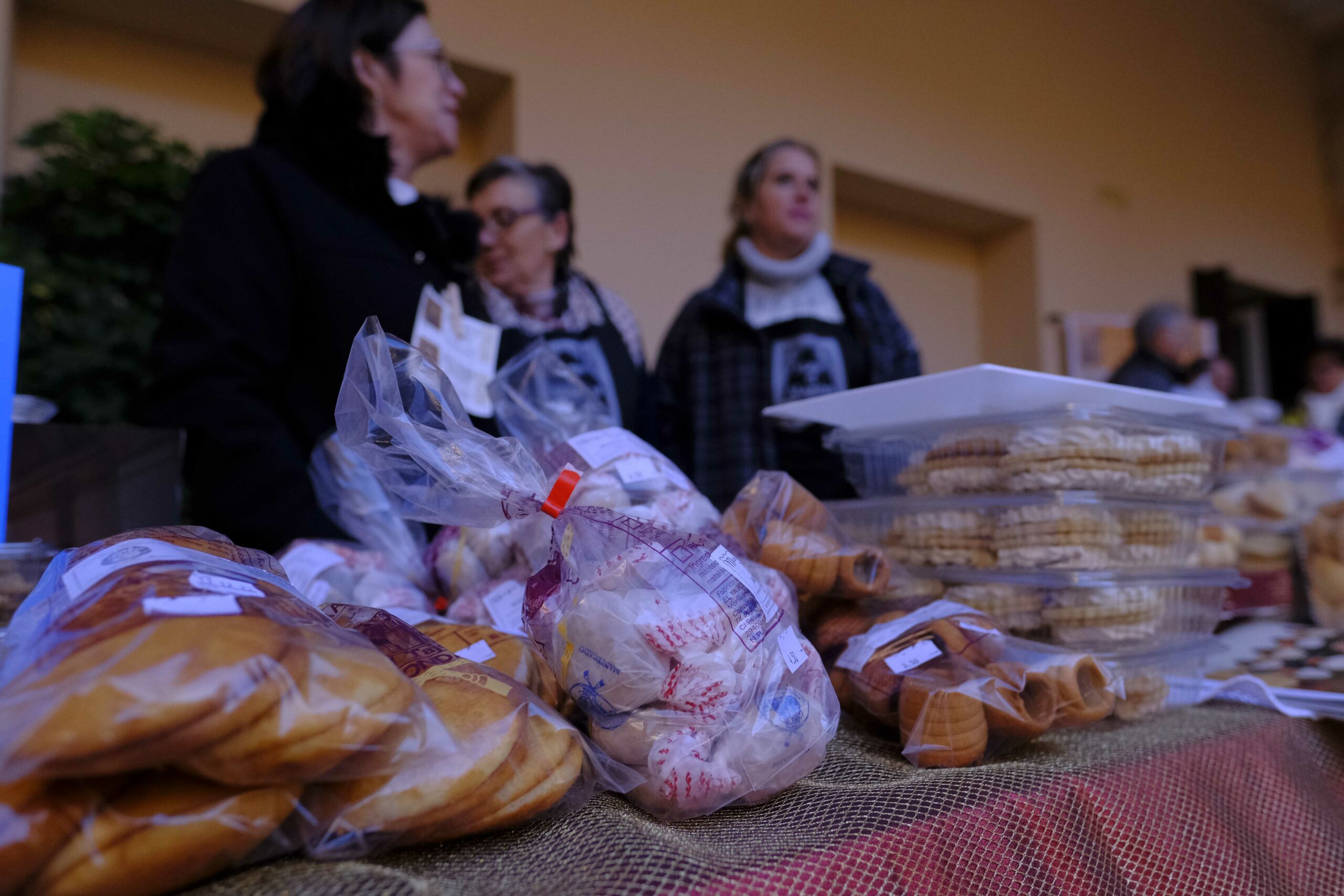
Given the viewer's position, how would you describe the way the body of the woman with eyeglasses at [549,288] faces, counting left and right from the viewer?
facing the viewer and to the left of the viewer

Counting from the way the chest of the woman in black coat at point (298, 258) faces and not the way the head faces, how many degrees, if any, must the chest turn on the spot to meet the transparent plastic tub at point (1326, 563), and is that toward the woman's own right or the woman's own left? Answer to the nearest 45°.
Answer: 0° — they already face it

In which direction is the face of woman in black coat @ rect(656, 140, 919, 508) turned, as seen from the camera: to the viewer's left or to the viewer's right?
to the viewer's right

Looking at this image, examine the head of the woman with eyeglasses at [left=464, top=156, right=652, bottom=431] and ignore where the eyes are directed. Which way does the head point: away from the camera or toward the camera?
toward the camera

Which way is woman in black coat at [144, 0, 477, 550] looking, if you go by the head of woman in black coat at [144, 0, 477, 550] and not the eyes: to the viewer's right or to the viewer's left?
to the viewer's right

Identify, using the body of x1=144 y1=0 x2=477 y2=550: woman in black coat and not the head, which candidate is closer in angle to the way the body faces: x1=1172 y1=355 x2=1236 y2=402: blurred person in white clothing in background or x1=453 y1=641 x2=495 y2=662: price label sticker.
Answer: the blurred person in white clothing in background

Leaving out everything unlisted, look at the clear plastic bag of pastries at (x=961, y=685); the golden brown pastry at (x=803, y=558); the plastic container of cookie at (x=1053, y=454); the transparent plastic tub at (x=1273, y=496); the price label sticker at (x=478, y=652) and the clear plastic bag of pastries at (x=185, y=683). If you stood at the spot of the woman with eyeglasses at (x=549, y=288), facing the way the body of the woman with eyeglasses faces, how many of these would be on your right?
0

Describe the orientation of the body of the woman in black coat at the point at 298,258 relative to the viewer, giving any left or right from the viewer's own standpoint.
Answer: facing to the right of the viewer

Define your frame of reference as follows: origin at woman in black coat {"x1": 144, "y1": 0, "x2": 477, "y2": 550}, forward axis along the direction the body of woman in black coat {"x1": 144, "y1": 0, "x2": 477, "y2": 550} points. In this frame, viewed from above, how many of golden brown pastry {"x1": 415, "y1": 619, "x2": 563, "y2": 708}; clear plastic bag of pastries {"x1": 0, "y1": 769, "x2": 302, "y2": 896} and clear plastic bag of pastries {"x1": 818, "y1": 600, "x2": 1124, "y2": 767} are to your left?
0

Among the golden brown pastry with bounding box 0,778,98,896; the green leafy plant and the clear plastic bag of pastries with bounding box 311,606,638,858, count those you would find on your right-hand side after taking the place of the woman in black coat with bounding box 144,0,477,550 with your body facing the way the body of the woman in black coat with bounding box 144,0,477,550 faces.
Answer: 2

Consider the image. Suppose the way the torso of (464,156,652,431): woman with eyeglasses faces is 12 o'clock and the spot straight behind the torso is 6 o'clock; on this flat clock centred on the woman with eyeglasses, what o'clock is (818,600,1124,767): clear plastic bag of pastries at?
The clear plastic bag of pastries is roughly at 10 o'clock from the woman with eyeglasses.

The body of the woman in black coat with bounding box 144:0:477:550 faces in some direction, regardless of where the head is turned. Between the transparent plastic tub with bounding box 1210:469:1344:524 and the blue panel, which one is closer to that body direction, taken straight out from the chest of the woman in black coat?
the transparent plastic tub

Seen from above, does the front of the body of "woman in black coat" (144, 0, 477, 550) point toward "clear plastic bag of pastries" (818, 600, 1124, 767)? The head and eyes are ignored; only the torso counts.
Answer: no
